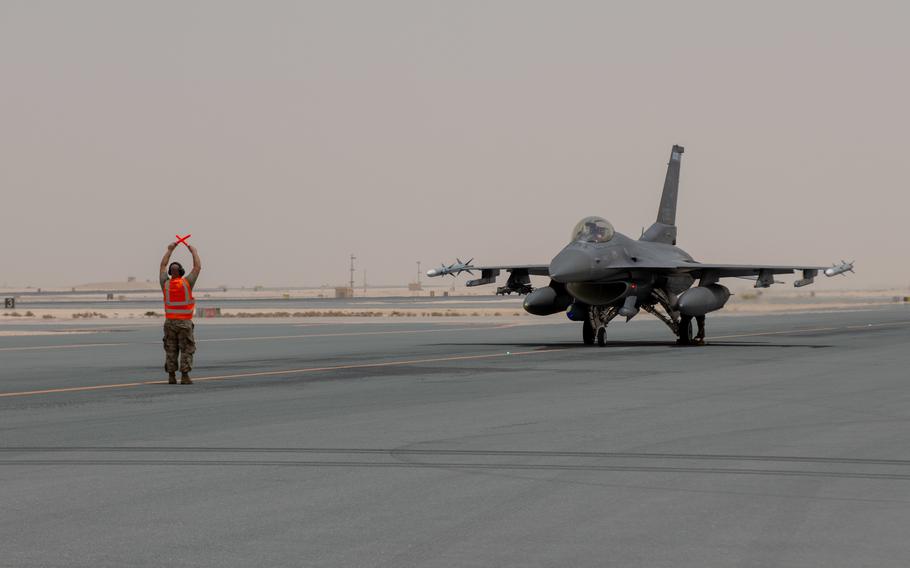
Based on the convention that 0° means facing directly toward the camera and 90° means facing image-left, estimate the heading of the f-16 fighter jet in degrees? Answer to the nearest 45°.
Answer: approximately 0°

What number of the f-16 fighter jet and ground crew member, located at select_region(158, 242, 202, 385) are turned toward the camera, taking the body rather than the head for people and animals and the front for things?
1

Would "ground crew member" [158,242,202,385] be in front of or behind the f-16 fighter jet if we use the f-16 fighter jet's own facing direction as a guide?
in front

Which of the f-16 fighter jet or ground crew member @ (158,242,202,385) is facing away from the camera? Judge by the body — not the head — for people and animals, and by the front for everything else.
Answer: the ground crew member

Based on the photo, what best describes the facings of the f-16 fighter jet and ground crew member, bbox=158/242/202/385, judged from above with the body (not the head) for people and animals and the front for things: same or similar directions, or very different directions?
very different directions

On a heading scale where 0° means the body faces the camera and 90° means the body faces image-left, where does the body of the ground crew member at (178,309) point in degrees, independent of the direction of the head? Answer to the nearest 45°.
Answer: approximately 180°

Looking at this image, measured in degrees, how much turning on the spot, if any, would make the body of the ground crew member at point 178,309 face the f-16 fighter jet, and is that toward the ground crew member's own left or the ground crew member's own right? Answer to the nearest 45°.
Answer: approximately 45° to the ground crew member's own right
